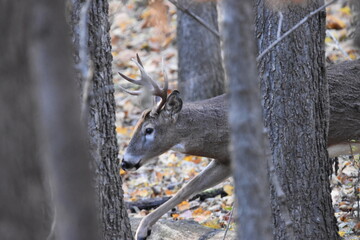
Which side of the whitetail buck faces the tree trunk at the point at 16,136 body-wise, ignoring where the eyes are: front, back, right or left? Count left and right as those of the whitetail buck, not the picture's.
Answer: left

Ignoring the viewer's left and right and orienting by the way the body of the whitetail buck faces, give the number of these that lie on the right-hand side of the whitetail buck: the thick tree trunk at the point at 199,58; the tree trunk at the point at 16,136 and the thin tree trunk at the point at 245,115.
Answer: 1

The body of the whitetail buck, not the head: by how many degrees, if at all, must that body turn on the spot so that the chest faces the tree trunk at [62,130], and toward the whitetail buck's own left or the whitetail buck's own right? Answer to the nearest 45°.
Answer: approximately 90° to the whitetail buck's own left

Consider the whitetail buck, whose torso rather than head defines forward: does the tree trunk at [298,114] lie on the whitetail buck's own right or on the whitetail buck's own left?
on the whitetail buck's own left

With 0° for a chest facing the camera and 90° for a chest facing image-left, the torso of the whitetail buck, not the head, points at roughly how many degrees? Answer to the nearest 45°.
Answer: approximately 90°

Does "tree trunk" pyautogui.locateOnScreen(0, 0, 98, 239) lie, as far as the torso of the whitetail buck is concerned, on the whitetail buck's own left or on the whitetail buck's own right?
on the whitetail buck's own left

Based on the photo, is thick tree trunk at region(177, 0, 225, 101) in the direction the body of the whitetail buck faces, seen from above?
no

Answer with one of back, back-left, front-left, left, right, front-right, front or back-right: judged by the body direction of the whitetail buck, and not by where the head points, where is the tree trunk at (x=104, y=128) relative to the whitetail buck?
front

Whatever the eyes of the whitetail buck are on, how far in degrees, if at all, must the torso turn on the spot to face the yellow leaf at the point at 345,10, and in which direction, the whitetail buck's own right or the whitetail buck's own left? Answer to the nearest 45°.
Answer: approximately 135° to the whitetail buck's own right
